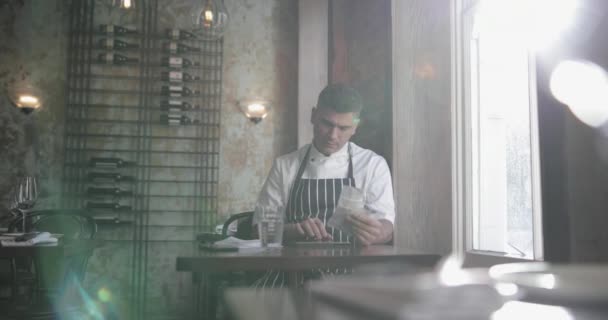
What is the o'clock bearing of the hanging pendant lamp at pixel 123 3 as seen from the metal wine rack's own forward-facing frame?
The hanging pendant lamp is roughly at 12 o'clock from the metal wine rack.

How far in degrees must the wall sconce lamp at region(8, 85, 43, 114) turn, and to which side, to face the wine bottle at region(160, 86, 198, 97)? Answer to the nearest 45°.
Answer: approximately 90° to its left

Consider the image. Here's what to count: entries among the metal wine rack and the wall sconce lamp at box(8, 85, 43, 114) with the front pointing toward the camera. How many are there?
2

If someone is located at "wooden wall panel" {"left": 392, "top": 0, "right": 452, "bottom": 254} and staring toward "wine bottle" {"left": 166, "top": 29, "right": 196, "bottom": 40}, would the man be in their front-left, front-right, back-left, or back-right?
front-left

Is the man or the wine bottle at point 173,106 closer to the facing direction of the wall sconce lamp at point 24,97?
the man

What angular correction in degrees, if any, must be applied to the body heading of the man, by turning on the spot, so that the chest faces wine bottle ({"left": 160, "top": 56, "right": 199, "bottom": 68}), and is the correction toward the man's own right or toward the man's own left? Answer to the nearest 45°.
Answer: approximately 135° to the man's own right

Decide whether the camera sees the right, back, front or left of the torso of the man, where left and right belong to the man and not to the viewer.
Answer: front

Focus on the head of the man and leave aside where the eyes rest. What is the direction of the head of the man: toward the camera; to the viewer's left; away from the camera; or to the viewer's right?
toward the camera

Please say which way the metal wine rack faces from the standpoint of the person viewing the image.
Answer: facing the viewer

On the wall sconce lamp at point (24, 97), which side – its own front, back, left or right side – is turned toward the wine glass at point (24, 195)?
front

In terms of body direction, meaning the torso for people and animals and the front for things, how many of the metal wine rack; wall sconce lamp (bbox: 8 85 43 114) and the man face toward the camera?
3

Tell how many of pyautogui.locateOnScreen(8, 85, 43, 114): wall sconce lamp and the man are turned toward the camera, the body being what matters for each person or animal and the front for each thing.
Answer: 2

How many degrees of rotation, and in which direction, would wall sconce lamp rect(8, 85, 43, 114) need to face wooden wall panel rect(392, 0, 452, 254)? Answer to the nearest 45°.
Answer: approximately 45° to its left

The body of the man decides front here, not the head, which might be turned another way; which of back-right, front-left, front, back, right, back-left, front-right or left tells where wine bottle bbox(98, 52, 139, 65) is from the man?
back-right
